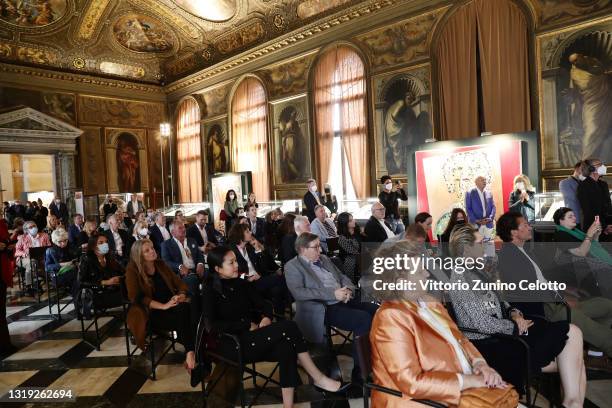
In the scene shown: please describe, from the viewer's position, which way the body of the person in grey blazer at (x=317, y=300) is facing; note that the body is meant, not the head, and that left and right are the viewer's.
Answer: facing the viewer and to the right of the viewer

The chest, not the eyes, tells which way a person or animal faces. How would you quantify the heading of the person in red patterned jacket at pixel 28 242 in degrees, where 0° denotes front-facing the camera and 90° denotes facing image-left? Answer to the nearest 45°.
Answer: approximately 315°

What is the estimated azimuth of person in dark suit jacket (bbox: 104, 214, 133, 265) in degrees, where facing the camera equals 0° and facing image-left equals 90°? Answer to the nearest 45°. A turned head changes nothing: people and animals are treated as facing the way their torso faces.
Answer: approximately 315°

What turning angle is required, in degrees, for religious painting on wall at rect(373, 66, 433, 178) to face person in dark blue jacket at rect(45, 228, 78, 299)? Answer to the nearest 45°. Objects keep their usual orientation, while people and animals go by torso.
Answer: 0° — it already faces them

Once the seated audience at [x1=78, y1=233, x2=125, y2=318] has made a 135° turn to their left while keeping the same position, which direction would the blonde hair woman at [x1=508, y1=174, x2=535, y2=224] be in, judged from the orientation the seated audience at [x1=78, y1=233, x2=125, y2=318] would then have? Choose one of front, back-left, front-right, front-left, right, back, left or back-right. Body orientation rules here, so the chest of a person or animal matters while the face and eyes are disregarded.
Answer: right

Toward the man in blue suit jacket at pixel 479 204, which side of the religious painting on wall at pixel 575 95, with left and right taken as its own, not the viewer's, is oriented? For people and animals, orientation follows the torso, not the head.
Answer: front

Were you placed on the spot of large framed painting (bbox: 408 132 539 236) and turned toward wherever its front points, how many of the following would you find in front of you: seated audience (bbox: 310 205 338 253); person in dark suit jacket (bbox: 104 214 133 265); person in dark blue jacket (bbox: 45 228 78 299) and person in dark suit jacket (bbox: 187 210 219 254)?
4

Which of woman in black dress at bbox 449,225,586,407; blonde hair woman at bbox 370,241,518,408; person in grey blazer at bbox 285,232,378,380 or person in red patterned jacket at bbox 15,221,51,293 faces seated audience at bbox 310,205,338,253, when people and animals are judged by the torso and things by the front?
person in red patterned jacket at bbox 15,221,51,293
